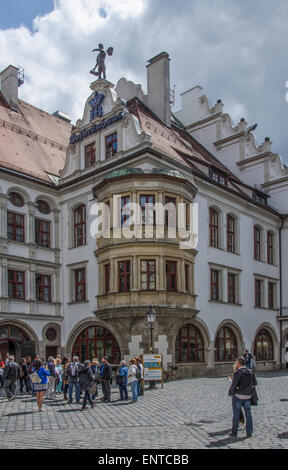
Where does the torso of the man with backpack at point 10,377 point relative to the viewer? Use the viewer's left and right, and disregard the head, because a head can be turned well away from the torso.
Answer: facing away from the viewer

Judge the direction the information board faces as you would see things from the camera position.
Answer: facing the viewer

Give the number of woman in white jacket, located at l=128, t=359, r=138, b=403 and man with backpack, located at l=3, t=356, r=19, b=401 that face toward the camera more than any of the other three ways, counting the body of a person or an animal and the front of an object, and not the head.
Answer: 0

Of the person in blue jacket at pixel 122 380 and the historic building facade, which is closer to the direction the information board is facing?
the person in blue jacket

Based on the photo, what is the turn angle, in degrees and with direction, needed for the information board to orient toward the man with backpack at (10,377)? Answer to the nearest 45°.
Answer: approximately 45° to its right

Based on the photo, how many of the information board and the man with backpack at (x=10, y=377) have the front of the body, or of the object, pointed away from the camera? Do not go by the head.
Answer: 1

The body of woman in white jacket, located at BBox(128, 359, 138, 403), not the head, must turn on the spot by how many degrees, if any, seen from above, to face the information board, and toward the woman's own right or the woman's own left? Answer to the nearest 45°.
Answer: approximately 90° to the woman's own right
